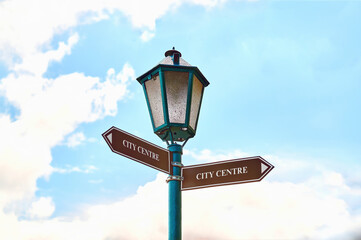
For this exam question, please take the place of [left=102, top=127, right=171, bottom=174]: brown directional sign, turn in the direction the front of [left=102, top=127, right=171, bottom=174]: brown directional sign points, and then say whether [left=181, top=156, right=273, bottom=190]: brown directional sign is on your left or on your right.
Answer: on your left
